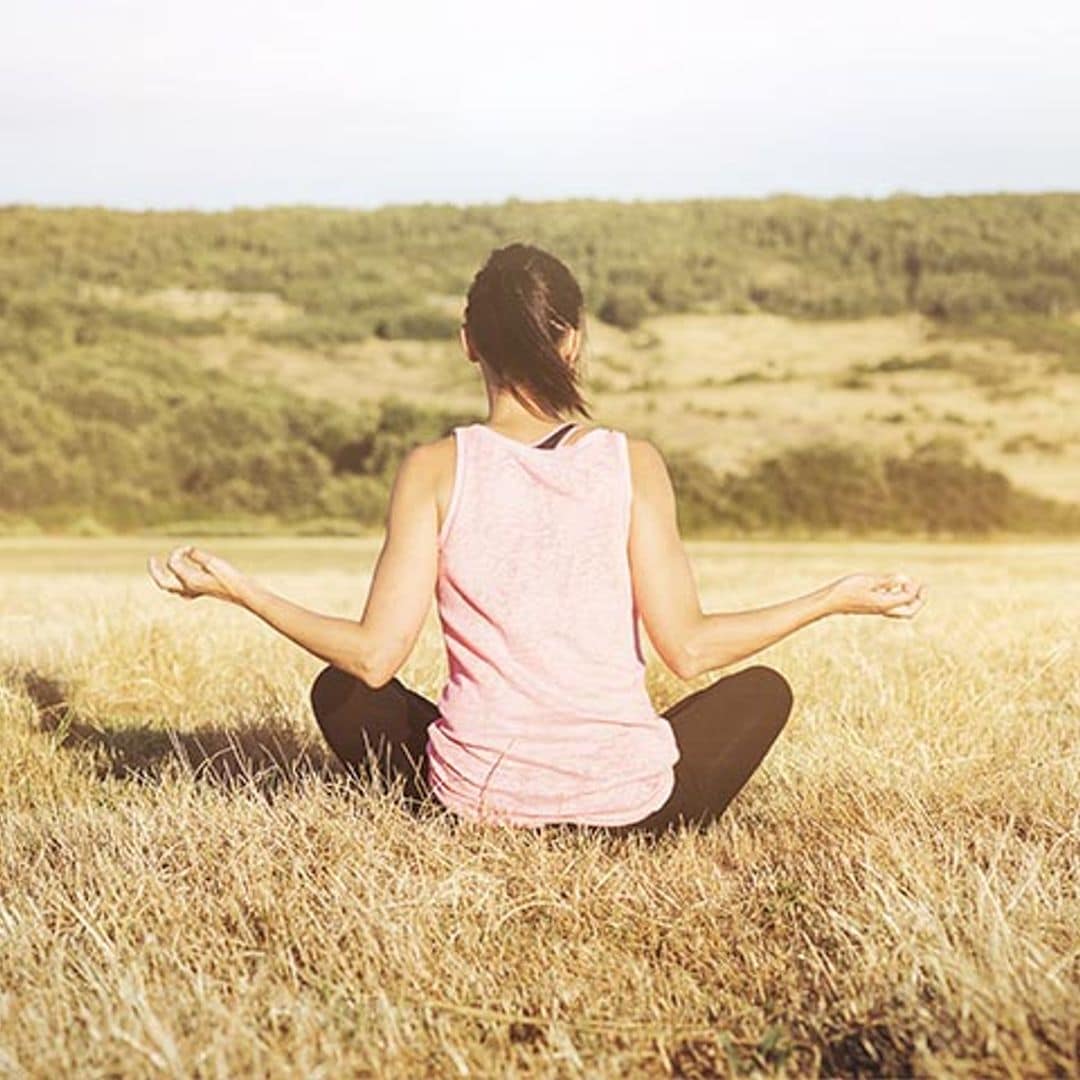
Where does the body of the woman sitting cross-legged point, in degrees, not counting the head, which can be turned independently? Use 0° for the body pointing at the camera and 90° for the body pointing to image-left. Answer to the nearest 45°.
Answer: approximately 180°

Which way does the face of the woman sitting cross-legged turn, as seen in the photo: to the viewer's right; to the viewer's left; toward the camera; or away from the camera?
away from the camera
